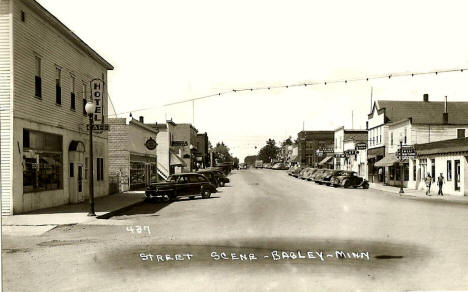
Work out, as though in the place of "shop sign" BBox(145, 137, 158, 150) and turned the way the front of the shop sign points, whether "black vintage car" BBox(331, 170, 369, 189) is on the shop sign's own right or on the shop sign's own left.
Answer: on the shop sign's own left

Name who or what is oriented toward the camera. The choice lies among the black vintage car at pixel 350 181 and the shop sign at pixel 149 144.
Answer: the shop sign

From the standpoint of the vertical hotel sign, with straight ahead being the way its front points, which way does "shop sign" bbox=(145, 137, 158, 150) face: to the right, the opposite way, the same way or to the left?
the same way

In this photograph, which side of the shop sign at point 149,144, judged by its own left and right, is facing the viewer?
front

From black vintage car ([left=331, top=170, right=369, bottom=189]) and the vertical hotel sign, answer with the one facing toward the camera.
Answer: the vertical hotel sign

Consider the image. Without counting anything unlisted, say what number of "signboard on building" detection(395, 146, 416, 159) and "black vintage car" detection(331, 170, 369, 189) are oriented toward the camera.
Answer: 1

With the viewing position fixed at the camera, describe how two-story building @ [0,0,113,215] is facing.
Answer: facing the viewer and to the right of the viewer

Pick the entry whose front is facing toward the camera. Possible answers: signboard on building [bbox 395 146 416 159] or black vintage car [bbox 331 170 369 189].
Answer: the signboard on building

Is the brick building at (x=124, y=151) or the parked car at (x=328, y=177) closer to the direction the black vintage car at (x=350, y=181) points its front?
the parked car

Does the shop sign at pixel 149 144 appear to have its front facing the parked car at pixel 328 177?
no

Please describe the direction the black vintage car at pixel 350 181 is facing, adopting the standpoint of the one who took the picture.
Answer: facing away from the viewer and to the right of the viewer

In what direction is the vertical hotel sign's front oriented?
toward the camera
